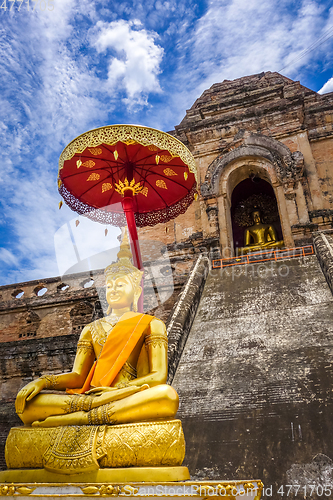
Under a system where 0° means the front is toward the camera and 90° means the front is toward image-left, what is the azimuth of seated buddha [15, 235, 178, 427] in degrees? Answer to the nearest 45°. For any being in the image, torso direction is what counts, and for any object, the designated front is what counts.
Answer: approximately 45°

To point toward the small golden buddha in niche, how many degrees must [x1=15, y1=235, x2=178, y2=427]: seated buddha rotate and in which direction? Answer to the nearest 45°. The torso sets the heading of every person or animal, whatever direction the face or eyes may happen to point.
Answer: approximately 180°
